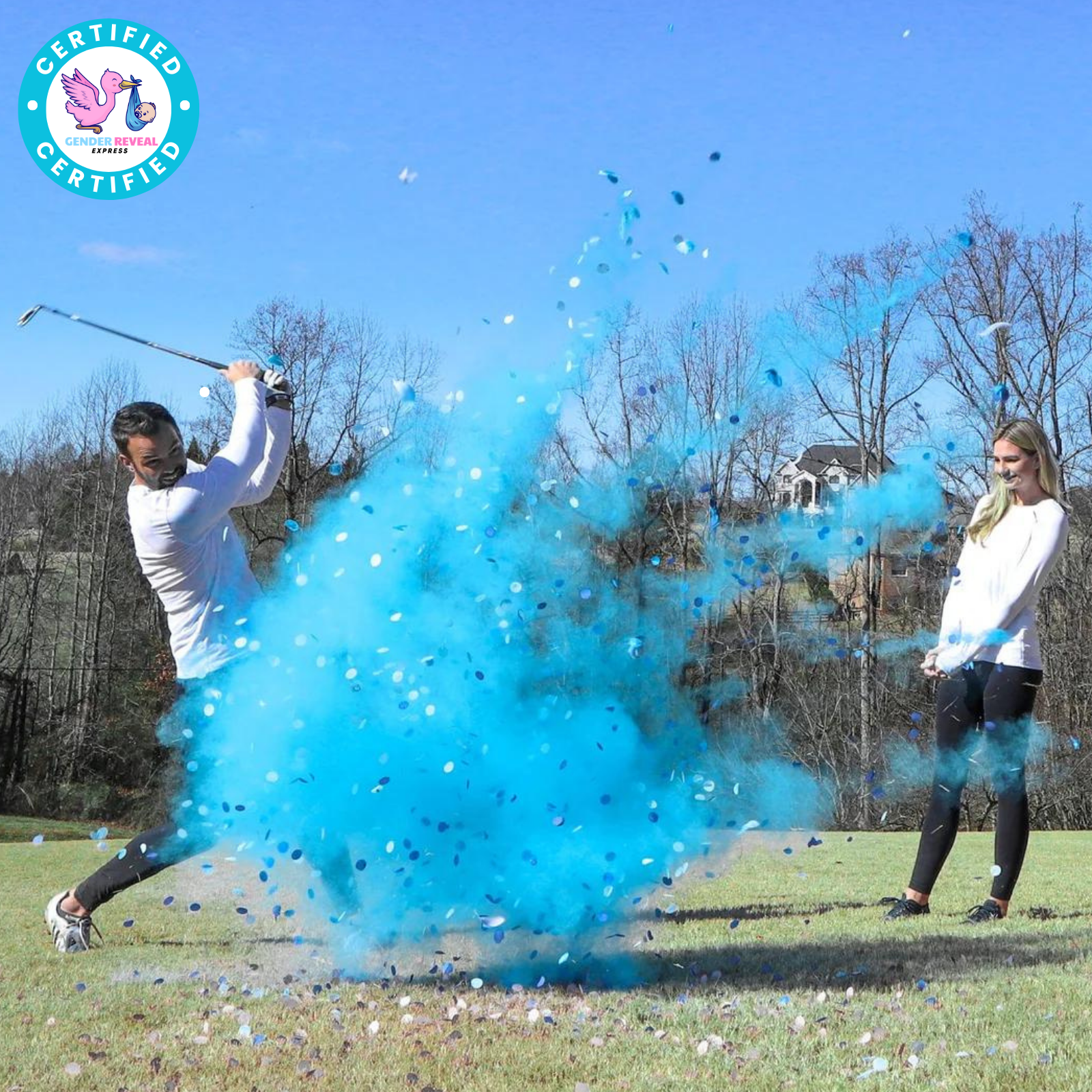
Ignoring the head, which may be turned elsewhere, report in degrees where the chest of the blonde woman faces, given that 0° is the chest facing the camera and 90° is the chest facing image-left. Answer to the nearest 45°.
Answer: approximately 45°

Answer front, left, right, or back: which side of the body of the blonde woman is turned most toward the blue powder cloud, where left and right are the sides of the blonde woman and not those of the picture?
front

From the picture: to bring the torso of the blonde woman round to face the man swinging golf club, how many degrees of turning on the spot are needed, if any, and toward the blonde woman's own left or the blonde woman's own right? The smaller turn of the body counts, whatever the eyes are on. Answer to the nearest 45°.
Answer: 0° — they already face them

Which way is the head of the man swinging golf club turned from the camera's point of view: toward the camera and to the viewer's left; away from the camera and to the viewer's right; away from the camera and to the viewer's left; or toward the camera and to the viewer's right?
toward the camera and to the viewer's right

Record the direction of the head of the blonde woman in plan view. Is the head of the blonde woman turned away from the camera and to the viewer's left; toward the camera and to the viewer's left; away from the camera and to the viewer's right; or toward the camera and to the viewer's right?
toward the camera and to the viewer's left

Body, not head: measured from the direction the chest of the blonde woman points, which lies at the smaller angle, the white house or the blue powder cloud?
the blue powder cloud
